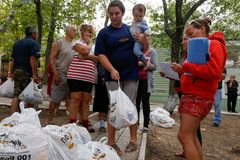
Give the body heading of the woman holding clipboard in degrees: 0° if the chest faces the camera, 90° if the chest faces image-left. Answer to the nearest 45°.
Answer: approximately 90°

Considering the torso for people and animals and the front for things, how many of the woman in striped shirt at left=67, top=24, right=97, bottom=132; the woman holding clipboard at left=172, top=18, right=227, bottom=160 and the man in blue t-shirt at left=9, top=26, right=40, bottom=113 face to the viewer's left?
1

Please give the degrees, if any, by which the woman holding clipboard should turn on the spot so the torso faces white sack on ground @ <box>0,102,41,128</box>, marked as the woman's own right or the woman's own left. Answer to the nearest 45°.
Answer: approximately 45° to the woman's own left

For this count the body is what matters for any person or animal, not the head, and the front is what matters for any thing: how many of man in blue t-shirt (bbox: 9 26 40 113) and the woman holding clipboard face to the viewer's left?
1

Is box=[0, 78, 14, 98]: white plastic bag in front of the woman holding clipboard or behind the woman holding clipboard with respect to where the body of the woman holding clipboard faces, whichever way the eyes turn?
in front

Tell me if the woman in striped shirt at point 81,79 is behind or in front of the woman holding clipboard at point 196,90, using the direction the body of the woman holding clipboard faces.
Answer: in front

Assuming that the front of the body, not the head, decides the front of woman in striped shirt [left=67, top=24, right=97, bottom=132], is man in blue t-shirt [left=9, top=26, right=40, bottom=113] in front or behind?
behind

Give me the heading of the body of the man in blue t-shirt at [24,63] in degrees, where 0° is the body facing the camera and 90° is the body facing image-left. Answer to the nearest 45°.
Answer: approximately 225°

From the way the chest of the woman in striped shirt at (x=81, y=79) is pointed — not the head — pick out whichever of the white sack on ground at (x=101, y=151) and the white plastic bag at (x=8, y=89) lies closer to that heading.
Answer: the white sack on ground

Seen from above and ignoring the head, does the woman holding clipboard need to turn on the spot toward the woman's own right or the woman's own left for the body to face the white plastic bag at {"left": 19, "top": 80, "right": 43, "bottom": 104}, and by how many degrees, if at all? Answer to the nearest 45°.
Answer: approximately 45° to the woman's own right

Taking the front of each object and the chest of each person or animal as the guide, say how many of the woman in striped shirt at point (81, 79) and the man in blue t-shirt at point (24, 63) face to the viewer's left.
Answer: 0
